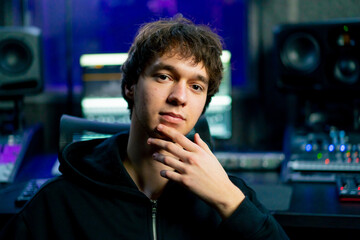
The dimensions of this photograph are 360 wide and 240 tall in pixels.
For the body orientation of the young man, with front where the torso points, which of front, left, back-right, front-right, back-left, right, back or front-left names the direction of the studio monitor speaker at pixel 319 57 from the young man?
back-left

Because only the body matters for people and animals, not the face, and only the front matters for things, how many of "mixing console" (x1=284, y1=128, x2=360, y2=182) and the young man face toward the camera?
2

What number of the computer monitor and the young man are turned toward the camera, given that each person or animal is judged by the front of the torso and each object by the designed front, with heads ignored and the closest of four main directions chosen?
2

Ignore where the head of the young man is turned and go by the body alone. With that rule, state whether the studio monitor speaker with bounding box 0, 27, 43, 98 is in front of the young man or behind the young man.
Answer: behind

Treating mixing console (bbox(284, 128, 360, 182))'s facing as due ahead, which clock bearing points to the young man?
The young man is roughly at 1 o'clock from the mixing console.

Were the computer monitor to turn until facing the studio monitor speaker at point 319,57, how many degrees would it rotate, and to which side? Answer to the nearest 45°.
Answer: approximately 90° to its left
